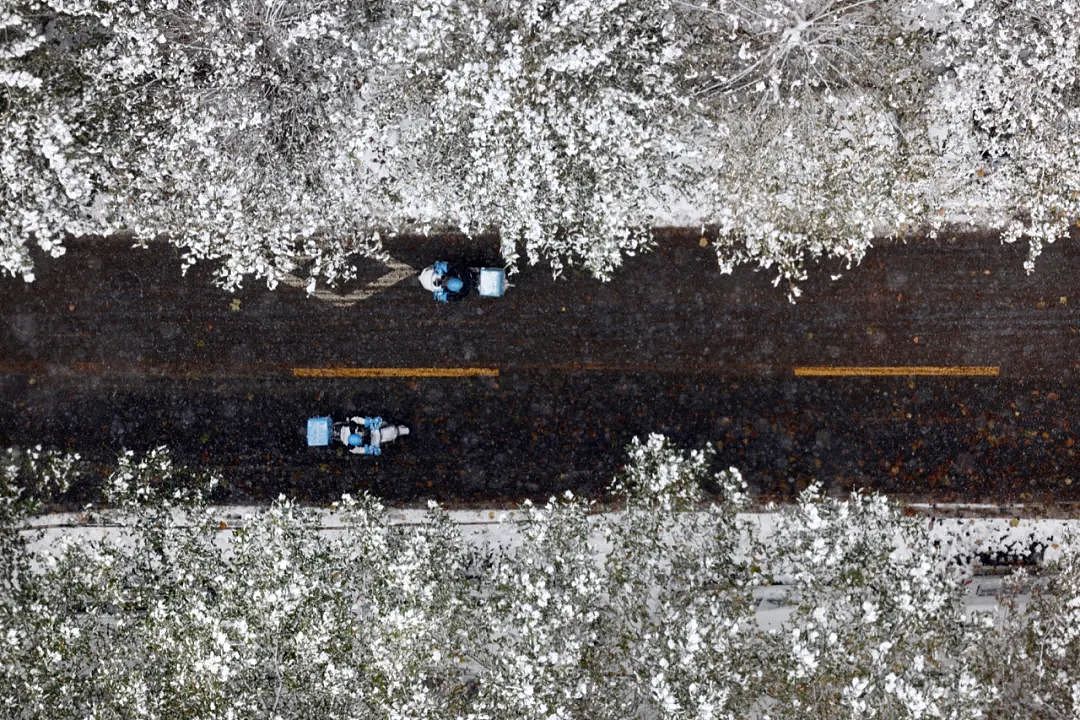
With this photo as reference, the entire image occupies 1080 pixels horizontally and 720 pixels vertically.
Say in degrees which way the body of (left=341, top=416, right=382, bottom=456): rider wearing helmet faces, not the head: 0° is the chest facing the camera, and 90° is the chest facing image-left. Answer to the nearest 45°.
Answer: approximately 270°

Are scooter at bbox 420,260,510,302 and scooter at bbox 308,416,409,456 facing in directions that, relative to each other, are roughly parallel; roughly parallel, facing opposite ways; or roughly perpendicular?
roughly parallel, facing opposite ways

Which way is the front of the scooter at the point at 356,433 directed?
to the viewer's right

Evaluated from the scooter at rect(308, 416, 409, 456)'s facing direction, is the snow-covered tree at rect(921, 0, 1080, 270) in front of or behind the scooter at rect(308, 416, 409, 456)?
in front

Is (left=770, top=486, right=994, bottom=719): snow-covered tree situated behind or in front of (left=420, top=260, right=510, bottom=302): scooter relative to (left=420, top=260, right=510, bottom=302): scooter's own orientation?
behind

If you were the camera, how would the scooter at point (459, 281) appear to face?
facing to the left of the viewer

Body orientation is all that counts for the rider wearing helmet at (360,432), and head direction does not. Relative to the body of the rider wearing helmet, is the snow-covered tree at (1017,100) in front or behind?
in front
